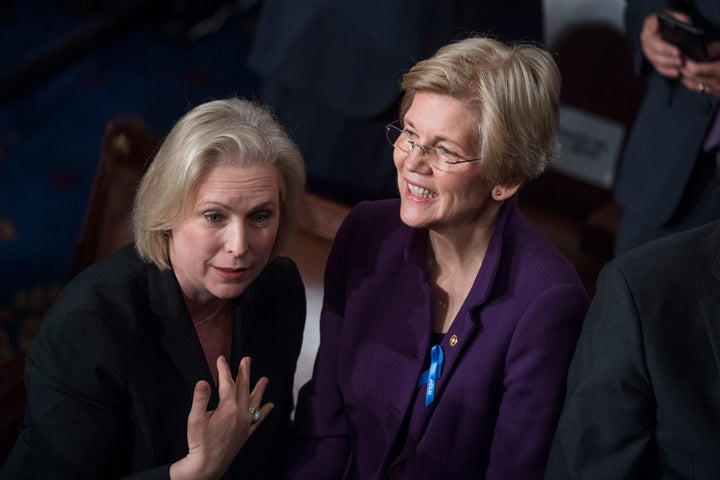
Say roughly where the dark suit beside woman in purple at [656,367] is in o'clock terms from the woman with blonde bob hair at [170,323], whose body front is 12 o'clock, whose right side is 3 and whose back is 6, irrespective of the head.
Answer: The dark suit beside woman in purple is roughly at 11 o'clock from the woman with blonde bob hair.

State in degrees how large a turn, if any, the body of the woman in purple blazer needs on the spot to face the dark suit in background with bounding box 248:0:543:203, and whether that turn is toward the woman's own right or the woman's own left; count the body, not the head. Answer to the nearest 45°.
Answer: approximately 135° to the woman's own right

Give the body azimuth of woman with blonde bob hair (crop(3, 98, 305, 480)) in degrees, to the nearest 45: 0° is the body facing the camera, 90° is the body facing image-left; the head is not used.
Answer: approximately 315°

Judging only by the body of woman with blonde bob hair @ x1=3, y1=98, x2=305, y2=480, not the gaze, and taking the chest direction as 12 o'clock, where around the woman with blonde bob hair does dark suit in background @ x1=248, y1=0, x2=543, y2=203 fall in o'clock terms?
The dark suit in background is roughly at 8 o'clock from the woman with blonde bob hair.

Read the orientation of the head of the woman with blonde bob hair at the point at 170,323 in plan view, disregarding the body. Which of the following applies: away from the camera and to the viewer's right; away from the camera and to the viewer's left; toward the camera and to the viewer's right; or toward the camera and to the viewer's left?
toward the camera and to the viewer's right

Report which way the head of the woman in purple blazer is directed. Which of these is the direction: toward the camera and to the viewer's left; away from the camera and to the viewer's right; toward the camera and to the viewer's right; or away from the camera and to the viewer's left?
toward the camera and to the viewer's left

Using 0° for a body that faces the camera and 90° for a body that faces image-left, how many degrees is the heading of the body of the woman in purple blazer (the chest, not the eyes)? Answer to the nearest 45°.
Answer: approximately 45°
